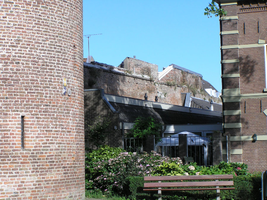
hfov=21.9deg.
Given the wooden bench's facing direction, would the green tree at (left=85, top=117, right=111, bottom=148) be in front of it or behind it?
behind

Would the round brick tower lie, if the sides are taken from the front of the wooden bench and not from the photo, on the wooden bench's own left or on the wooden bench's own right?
on the wooden bench's own right

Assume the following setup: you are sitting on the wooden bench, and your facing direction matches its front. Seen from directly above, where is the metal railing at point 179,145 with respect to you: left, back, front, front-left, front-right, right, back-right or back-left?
back

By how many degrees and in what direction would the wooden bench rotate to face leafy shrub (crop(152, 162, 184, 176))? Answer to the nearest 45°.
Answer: approximately 180°

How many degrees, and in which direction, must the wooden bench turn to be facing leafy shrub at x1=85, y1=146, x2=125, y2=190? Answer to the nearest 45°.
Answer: approximately 135° to its right

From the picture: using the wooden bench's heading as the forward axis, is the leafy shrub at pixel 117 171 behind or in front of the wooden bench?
behind

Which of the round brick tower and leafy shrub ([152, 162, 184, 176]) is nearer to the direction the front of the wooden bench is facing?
the round brick tower

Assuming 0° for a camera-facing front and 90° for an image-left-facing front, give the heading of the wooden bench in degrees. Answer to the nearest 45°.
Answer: approximately 0°
